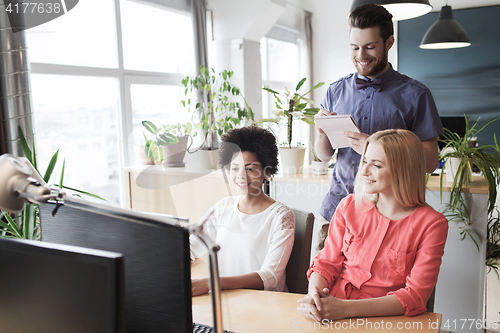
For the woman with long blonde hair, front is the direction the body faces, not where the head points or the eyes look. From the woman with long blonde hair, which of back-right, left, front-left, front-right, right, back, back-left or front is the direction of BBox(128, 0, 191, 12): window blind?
right

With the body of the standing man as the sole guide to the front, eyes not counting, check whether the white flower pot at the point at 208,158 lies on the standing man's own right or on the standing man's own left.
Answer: on the standing man's own right

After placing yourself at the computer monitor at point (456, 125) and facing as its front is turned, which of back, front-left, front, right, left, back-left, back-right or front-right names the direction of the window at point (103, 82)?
front-right

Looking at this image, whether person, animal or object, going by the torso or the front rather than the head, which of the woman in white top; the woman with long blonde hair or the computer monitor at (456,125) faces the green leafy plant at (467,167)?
the computer monitor

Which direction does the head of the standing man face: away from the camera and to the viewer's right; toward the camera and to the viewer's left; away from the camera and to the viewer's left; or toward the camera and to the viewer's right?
toward the camera and to the viewer's left

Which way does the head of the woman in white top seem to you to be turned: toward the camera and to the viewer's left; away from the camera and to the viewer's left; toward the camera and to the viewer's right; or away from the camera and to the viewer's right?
toward the camera and to the viewer's left

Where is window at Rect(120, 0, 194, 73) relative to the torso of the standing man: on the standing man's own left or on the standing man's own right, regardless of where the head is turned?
on the standing man's own right

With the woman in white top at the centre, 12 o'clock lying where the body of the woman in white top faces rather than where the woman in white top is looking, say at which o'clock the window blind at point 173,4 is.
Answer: The window blind is roughly at 4 o'clock from the woman in white top.

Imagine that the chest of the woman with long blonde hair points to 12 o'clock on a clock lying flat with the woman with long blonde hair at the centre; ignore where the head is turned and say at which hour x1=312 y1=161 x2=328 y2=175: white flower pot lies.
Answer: The white flower pot is roughly at 4 o'clock from the woman with long blonde hair.

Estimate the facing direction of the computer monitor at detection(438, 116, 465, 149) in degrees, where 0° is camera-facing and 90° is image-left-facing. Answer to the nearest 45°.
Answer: approximately 0°
